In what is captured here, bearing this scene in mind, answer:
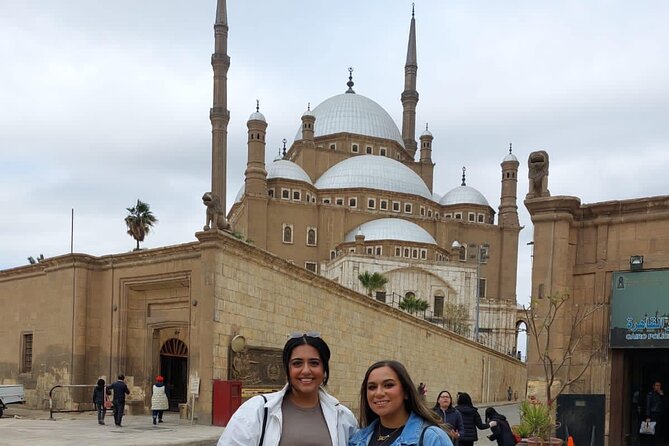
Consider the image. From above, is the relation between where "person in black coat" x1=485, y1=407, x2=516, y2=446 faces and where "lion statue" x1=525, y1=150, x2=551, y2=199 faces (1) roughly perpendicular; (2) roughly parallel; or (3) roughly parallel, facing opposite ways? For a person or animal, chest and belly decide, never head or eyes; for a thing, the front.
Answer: roughly perpendicular

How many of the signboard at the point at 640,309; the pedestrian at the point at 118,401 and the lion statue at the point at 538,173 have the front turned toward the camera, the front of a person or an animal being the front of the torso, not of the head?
2
